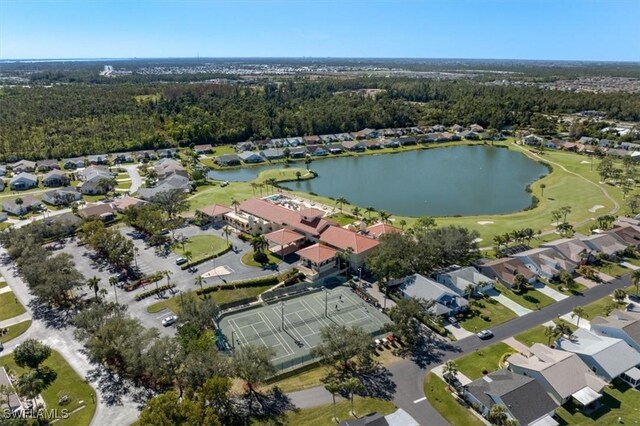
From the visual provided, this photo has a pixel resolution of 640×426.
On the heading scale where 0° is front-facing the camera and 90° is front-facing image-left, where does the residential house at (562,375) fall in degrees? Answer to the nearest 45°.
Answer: approximately 135°

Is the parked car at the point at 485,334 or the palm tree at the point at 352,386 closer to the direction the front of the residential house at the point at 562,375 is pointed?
the parked car

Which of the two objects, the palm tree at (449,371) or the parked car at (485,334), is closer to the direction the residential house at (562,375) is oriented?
the parked car

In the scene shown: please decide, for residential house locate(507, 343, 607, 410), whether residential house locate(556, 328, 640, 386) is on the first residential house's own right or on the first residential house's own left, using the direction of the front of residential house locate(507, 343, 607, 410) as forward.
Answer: on the first residential house's own right

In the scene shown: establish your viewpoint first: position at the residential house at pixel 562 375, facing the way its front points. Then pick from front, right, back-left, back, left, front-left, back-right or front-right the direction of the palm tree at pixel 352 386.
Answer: left

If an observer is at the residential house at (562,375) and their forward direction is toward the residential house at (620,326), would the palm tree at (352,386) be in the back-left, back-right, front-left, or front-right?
back-left

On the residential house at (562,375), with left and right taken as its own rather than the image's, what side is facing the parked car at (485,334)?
front

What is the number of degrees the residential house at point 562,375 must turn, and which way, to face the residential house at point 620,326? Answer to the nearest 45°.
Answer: approximately 45° to its right

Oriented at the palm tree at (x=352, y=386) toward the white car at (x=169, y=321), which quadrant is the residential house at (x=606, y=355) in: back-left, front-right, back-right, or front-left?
back-right

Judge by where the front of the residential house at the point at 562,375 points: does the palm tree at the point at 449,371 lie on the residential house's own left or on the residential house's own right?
on the residential house's own left
